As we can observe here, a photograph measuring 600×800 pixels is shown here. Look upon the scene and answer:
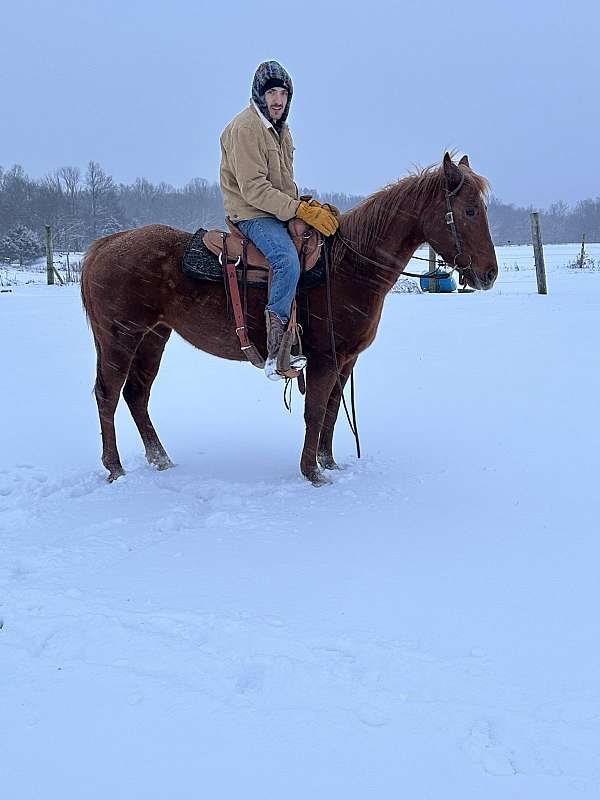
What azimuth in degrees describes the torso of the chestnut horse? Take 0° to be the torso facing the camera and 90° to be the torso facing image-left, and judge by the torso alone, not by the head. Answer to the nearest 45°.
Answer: approximately 270°

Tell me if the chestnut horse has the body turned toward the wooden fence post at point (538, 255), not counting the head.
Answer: no
